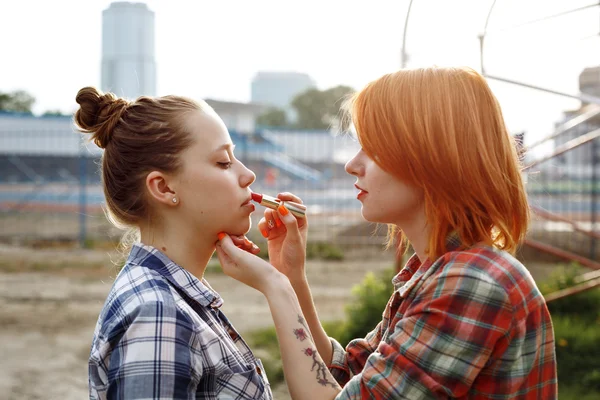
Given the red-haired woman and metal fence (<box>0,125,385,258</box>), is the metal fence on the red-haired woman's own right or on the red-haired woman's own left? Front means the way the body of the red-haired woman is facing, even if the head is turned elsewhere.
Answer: on the red-haired woman's own right

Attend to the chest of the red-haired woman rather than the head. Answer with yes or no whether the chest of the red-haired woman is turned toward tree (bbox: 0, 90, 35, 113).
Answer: no

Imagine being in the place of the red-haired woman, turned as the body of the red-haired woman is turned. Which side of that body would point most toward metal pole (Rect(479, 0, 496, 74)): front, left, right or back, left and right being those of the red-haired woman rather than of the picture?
right

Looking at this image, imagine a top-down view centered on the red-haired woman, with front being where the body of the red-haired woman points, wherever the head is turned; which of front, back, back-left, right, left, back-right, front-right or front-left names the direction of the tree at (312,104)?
right

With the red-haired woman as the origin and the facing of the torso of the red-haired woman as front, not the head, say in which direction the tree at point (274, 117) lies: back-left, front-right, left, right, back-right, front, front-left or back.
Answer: right

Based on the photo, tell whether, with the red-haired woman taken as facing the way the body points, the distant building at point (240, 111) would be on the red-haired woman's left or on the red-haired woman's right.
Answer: on the red-haired woman's right

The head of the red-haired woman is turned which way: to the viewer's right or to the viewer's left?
to the viewer's left

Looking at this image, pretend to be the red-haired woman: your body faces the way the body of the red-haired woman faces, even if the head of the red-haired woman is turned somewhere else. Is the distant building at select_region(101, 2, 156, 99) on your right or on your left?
on your right

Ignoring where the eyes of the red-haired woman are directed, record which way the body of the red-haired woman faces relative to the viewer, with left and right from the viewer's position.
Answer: facing to the left of the viewer
